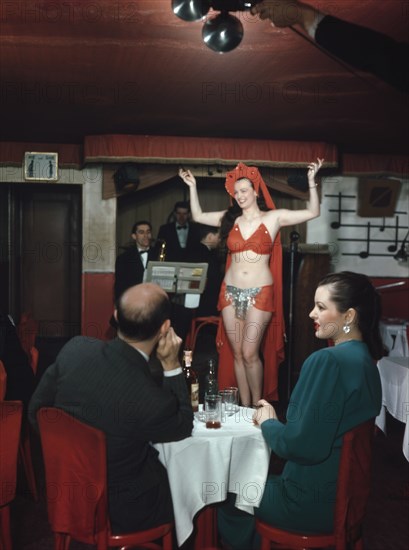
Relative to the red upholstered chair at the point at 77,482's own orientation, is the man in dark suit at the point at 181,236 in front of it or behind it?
in front

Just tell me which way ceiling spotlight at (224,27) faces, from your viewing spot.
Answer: facing away from the viewer

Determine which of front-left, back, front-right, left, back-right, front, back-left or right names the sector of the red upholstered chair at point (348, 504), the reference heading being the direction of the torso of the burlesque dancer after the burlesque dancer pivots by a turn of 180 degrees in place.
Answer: back

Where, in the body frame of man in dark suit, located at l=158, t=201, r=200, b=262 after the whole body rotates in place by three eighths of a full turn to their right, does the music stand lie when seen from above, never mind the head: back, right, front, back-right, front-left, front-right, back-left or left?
back-left

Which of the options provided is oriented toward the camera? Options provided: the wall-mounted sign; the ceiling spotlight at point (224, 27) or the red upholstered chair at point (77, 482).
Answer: the wall-mounted sign

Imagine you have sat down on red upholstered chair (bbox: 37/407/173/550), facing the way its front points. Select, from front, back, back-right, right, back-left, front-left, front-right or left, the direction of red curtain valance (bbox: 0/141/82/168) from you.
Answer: front-left

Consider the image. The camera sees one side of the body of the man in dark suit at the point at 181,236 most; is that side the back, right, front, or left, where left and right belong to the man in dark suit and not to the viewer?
front

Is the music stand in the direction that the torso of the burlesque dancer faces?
no

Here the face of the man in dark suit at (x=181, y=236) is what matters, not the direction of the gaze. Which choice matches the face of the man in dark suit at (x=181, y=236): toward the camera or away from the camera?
toward the camera

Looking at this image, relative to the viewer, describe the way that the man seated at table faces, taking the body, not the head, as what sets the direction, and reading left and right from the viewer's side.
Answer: facing away from the viewer and to the right of the viewer

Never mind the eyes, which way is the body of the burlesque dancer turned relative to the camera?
toward the camera

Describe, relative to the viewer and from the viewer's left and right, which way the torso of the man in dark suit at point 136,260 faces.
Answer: facing the viewer and to the right of the viewer

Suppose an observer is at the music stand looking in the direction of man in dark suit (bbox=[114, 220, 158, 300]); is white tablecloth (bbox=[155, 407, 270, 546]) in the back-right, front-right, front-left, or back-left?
back-left
